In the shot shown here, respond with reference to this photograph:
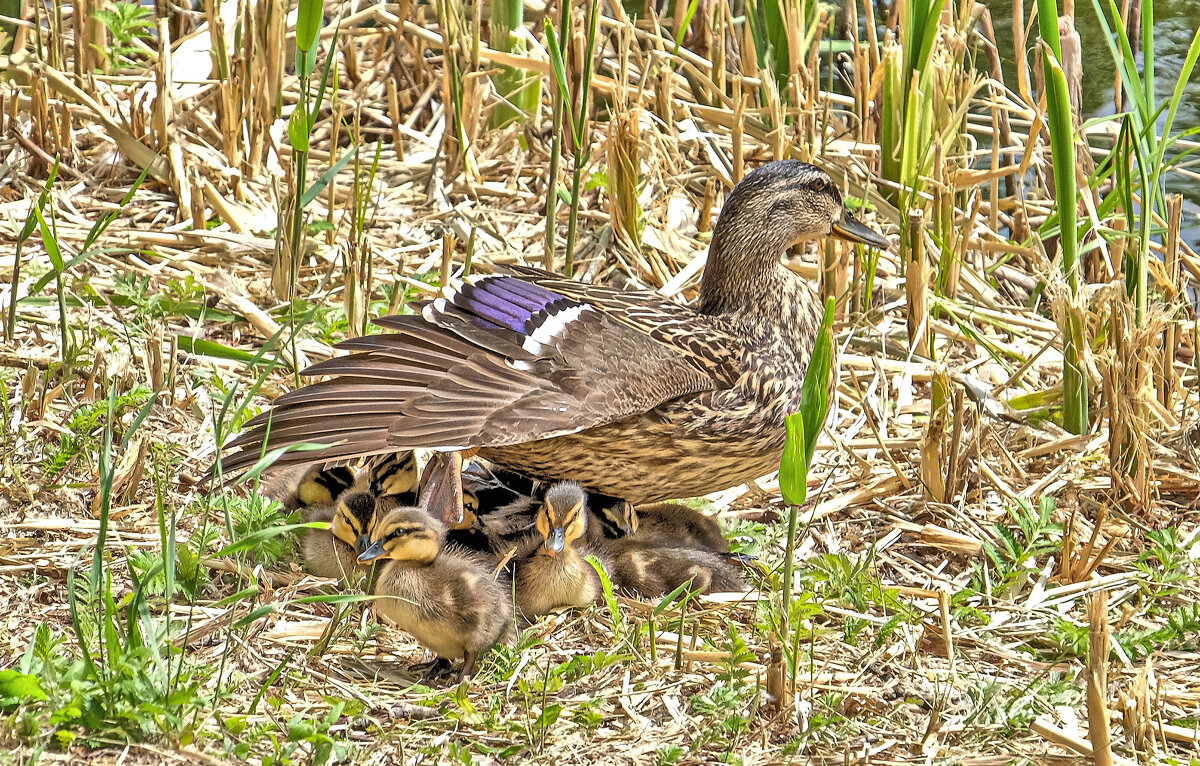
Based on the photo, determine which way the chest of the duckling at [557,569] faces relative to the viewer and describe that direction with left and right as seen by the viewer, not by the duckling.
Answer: facing the viewer

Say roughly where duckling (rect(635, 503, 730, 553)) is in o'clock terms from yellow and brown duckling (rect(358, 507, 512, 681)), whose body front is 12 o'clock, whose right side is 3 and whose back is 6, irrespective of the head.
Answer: The duckling is roughly at 6 o'clock from the yellow and brown duckling.

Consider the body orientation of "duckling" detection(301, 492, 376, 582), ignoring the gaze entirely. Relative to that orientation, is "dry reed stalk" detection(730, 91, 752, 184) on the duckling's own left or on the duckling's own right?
on the duckling's own left

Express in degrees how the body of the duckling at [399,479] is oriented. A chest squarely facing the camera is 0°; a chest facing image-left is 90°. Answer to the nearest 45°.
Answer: approximately 45°

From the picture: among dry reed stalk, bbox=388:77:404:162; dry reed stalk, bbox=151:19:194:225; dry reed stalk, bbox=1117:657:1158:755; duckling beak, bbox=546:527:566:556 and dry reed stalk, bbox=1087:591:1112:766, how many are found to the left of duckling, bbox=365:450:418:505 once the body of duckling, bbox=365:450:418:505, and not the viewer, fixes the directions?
3

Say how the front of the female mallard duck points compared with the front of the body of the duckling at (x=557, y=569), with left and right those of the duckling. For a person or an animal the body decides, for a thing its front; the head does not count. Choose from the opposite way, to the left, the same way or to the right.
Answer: to the left

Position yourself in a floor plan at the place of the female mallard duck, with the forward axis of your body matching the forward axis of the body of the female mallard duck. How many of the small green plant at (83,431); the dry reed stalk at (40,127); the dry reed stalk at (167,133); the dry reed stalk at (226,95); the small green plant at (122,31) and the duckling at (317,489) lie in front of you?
0

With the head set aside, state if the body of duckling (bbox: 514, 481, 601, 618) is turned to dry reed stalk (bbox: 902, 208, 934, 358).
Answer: no

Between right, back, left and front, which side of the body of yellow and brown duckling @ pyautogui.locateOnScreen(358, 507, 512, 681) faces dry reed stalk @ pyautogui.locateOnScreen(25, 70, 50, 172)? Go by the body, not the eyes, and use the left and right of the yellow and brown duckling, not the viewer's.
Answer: right

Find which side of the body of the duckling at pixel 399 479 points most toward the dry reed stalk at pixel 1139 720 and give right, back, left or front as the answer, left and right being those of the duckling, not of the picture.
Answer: left

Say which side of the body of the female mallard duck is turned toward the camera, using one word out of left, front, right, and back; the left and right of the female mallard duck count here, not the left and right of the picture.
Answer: right

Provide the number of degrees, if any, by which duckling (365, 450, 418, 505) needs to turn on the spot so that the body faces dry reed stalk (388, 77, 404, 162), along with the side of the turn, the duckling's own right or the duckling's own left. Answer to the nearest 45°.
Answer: approximately 135° to the duckling's own right
